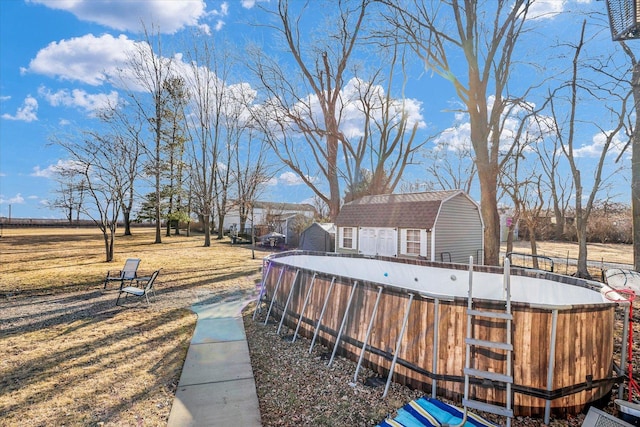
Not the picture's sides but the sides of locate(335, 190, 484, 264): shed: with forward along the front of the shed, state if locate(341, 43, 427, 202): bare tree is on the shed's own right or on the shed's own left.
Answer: on the shed's own right

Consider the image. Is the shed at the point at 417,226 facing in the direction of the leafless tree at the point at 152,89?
no

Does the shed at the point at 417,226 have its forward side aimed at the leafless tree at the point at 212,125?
no

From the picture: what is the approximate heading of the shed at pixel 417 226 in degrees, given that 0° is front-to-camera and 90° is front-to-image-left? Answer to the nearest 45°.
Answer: approximately 45°

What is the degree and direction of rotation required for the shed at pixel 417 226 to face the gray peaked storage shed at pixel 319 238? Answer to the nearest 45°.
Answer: approximately 90° to its right

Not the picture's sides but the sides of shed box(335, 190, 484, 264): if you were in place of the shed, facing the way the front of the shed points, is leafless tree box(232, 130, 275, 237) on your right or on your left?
on your right

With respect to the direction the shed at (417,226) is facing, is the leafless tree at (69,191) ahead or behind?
ahead

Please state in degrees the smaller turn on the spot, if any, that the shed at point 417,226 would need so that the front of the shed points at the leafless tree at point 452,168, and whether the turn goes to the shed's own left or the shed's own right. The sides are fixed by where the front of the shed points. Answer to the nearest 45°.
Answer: approximately 135° to the shed's own right

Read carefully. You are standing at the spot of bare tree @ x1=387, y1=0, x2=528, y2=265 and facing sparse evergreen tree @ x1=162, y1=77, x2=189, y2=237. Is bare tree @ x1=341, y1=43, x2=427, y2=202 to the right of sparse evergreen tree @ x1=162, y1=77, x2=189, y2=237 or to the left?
right
